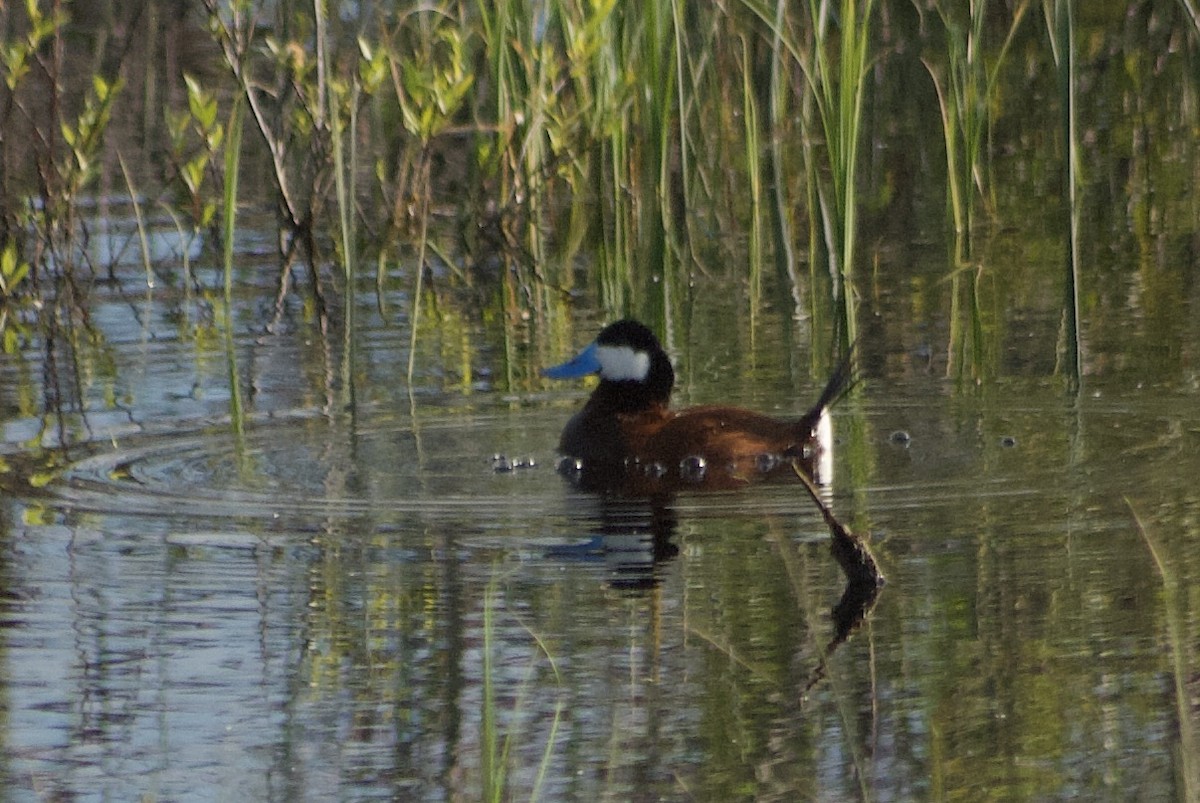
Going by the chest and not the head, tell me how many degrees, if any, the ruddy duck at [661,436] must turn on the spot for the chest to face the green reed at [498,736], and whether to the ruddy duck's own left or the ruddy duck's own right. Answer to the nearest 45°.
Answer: approximately 90° to the ruddy duck's own left

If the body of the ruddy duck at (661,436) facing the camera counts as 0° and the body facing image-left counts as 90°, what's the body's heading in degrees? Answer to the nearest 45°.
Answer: approximately 90°

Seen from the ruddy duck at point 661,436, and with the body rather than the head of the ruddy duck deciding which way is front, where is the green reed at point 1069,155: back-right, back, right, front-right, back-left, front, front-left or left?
back

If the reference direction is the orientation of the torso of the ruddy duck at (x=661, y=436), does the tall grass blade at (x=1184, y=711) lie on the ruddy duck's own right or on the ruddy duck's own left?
on the ruddy duck's own left
